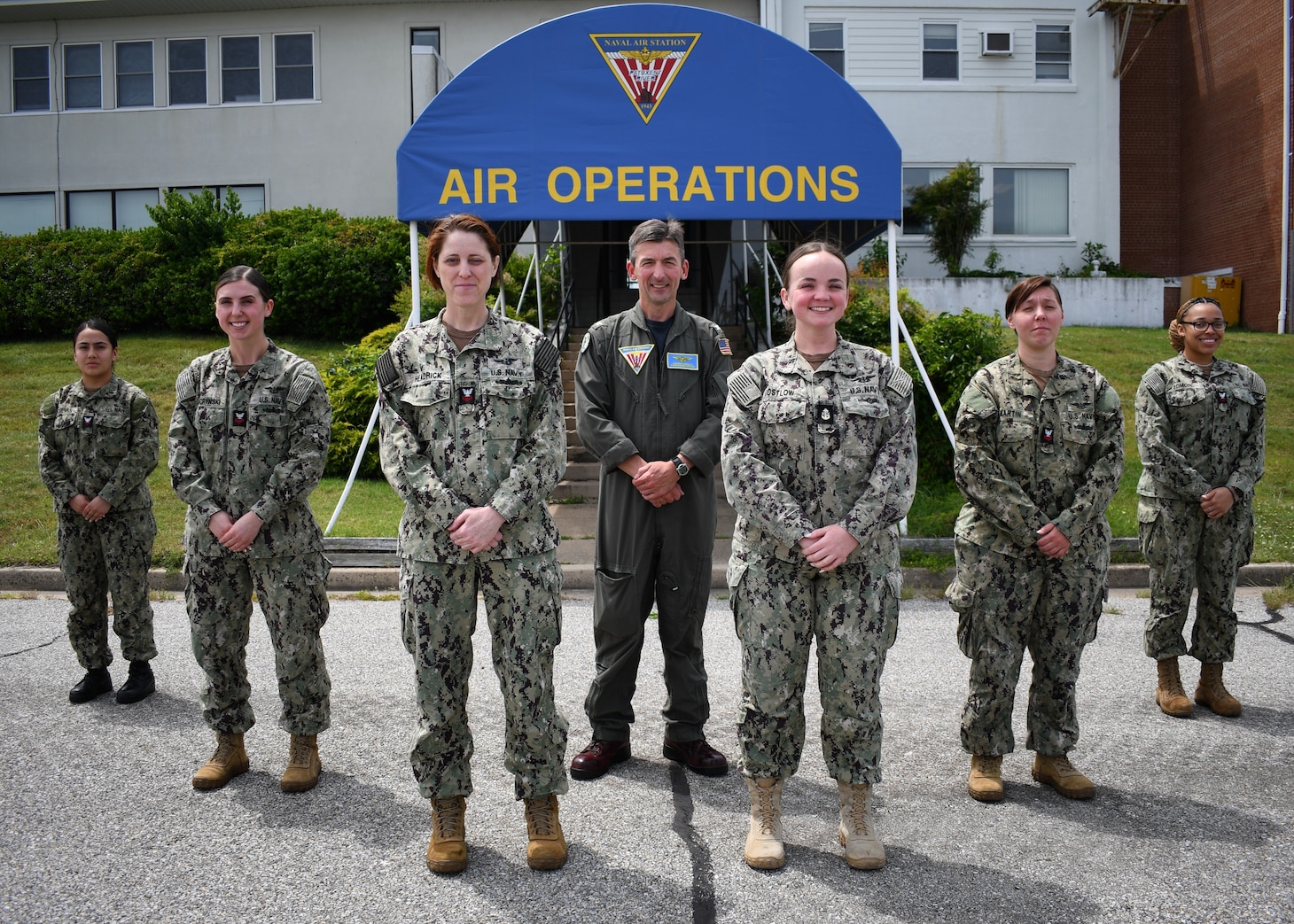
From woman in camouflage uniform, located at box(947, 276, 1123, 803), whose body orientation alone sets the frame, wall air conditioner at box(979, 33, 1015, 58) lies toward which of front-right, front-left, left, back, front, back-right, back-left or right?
back

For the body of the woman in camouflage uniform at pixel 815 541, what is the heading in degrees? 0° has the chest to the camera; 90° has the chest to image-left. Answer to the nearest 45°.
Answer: approximately 0°

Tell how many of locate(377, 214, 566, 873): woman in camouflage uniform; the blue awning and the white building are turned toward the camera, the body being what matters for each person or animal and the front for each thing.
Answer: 3

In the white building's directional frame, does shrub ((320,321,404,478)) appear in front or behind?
in front
